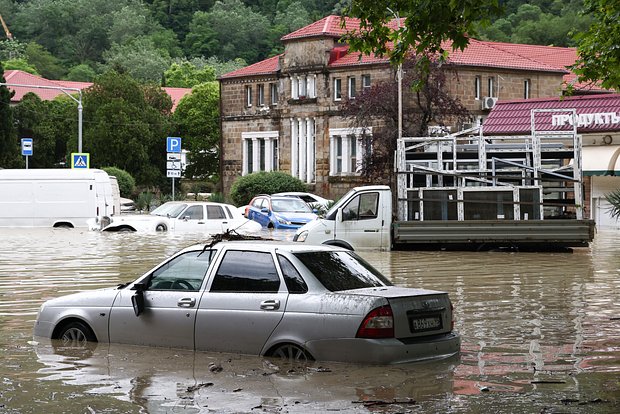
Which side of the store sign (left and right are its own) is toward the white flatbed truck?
front

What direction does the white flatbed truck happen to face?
to the viewer's left

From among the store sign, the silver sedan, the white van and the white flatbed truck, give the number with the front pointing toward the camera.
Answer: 1

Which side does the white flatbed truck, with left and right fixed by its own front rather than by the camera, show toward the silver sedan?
left

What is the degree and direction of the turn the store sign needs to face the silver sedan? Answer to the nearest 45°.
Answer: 0° — it already faces it

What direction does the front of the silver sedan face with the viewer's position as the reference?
facing away from the viewer and to the left of the viewer

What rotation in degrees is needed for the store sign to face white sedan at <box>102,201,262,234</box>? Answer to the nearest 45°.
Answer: approximately 45° to its right

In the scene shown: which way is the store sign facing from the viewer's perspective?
toward the camera
